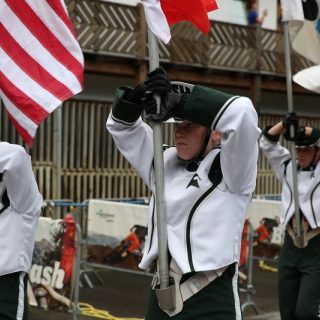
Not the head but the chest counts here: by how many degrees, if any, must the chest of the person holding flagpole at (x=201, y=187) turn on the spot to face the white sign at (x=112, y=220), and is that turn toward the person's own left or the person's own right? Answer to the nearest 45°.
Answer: approximately 135° to the person's own right

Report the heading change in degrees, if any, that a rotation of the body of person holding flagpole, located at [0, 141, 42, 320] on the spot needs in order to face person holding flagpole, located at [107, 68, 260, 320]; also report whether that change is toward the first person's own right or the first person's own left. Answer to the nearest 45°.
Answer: approximately 90° to the first person's own left

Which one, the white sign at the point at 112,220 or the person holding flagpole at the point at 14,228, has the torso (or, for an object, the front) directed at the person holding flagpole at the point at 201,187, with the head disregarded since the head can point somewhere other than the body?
the white sign

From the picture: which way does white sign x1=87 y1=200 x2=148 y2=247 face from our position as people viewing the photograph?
facing the viewer

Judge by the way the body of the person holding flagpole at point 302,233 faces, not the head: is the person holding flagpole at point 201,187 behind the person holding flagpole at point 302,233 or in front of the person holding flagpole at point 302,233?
in front

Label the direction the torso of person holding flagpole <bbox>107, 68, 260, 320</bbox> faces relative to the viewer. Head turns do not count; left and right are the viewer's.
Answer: facing the viewer and to the left of the viewer

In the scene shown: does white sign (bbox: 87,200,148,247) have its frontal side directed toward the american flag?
yes

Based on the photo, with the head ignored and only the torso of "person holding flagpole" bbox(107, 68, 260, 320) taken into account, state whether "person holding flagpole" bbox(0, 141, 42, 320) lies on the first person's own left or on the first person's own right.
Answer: on the first person's own right

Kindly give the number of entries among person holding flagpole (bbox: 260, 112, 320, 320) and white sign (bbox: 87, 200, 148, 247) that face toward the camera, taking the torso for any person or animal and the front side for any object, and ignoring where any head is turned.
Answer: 2
